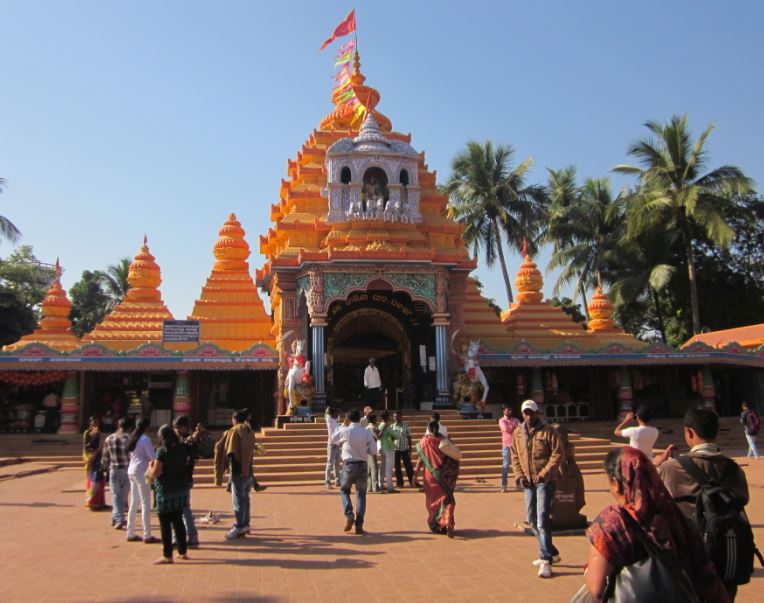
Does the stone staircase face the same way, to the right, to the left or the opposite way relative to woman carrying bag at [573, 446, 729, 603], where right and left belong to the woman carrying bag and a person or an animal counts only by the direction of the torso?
the opposite way

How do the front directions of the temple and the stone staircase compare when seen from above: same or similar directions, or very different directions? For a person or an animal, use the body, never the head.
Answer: same or similar directions

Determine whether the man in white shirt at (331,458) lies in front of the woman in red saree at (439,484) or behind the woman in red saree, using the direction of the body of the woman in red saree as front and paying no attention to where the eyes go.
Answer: in front

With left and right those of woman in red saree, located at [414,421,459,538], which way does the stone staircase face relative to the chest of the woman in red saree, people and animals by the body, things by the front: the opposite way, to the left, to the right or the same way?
the opposite way

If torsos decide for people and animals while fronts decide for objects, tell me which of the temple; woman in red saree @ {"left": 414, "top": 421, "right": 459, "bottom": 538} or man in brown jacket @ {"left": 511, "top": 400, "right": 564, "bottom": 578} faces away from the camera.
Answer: the woman in red saree

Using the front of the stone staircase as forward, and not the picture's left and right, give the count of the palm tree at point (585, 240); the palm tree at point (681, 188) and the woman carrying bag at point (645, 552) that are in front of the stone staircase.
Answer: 1

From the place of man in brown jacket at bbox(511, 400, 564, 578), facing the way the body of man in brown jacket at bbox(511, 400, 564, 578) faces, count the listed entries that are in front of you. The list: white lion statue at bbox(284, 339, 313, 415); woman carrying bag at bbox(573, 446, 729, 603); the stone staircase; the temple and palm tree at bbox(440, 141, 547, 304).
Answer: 1

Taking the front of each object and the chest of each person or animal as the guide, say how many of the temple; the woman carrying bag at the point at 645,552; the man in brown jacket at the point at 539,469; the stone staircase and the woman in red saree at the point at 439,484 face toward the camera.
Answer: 3

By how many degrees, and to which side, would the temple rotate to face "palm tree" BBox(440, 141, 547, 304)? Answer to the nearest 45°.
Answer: approximately 135° to its left

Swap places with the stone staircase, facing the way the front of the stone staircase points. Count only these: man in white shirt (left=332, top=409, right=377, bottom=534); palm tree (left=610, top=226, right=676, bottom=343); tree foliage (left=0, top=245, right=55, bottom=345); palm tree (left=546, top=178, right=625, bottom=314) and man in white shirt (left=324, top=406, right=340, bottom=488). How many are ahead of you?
2

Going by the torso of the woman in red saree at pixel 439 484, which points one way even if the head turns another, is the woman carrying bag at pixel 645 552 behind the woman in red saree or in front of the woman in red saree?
behind

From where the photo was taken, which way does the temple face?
toward the camera

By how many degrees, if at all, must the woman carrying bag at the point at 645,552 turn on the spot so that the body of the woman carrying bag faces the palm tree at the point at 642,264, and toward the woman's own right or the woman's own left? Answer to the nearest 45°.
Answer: approximately 45° to the woman's own right

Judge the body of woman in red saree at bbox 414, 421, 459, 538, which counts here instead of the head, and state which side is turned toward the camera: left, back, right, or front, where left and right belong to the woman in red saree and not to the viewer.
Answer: back

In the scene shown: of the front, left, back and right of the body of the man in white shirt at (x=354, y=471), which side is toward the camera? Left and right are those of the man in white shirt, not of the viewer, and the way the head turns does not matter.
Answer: back

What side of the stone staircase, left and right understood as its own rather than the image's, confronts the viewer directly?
front

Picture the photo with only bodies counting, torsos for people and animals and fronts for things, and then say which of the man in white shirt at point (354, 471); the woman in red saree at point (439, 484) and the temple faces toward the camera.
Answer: the temple
